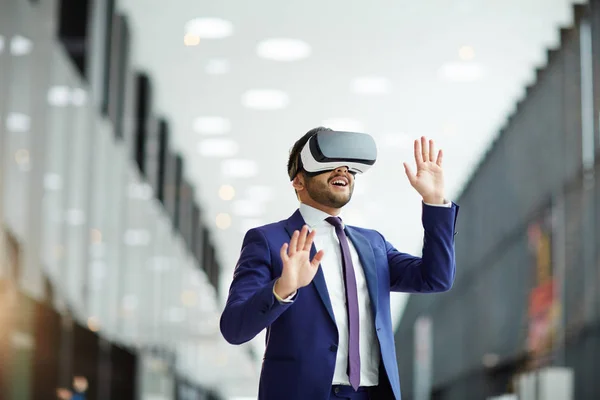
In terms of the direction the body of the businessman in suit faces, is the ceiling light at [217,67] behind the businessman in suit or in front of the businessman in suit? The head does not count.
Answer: behind

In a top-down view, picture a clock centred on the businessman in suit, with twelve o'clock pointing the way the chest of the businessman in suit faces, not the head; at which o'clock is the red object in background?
The red object in background is roughly at 8 o'clock from the businessman in suit.

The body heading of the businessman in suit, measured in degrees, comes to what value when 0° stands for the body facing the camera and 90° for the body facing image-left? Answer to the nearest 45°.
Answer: approximately 315°

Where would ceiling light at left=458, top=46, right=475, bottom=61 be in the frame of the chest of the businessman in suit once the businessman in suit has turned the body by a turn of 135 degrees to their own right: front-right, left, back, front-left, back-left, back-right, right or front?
right

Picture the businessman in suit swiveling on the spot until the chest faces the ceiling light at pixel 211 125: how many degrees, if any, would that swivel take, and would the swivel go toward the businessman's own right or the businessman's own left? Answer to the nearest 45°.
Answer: approximately 135° to the businessman's own left

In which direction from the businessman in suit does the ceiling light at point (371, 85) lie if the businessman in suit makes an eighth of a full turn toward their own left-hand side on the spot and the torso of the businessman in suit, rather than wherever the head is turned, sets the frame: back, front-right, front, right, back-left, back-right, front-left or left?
left

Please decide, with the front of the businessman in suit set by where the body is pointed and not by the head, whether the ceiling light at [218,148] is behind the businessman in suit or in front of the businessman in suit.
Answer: behind

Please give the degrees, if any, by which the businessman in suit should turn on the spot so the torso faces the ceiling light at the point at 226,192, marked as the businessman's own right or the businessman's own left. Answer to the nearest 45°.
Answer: approximately 135° to the businessman's own left

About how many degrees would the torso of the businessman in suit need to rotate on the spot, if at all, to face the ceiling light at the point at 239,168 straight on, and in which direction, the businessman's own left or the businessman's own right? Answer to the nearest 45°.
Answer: approximately 135° to the businessman's own left

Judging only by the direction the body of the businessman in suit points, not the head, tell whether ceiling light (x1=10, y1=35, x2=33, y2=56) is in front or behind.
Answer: behind

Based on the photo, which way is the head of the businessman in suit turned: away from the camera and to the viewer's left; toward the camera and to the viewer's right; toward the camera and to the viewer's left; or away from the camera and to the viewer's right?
toward the camera and to the viewer's right
